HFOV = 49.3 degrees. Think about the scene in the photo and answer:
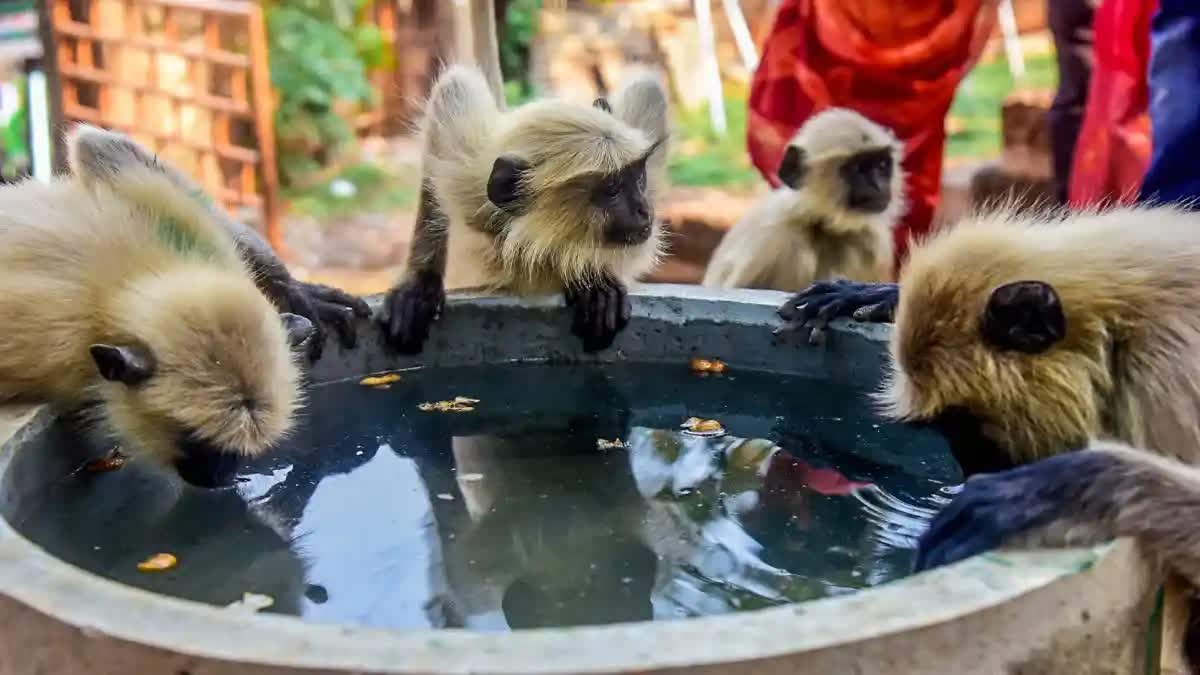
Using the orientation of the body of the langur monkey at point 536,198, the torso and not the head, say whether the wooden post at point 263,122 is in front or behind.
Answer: behind

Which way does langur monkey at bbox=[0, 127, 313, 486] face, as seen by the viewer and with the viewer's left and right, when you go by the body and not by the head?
facing the viewer and to the right of the viewer

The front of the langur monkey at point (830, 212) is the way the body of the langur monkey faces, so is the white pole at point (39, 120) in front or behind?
behind

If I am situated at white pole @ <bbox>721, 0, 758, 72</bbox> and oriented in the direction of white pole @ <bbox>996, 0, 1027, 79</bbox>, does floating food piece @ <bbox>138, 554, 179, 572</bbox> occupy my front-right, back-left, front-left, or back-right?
back-right

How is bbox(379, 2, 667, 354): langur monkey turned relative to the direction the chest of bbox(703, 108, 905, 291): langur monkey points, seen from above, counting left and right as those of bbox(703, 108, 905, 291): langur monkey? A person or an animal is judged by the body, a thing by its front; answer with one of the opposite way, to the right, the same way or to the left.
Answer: the same way

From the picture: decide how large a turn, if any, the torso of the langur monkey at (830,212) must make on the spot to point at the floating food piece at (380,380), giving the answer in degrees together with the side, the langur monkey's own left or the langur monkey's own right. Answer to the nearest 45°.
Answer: approximately 90° to the langur monkey's own right

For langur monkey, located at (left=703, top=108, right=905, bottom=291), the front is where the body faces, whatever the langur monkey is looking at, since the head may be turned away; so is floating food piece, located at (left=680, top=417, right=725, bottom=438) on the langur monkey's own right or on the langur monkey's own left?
on the langur monkey's own right

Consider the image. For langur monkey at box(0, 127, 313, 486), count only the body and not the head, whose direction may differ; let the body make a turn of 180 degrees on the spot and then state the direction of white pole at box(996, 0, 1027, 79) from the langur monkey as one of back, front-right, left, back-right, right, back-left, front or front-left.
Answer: right

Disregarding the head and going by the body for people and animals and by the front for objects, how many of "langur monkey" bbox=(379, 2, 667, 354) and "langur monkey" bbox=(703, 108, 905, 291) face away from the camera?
0

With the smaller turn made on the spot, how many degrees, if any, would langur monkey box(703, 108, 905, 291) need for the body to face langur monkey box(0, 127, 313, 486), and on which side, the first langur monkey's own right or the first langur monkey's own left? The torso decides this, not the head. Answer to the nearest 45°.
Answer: approximately 90° to the first langur monkey's own right

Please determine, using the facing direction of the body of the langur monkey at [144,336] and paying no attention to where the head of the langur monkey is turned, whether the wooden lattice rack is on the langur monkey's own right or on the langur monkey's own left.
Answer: on the langur monkey's own left

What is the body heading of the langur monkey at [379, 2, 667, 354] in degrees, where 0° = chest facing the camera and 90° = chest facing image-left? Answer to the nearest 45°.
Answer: approximately 315°

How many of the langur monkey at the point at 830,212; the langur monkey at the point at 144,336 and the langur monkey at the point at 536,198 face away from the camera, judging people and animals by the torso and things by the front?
0

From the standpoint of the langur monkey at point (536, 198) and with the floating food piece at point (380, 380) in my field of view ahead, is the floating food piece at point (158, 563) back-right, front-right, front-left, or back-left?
front-left
